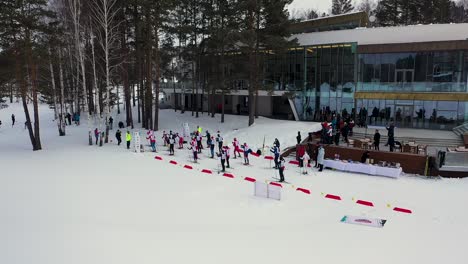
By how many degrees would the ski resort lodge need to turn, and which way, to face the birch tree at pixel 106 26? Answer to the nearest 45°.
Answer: approximately 90° to its right

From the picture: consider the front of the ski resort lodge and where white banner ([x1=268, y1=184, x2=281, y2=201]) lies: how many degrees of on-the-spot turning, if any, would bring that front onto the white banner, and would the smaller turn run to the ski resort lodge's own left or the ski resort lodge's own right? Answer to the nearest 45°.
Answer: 0° — it already faces it

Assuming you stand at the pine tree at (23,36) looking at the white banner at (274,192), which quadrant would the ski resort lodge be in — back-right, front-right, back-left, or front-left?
front-left

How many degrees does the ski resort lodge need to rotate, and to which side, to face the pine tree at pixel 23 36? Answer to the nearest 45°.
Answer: approximately 45° to its right

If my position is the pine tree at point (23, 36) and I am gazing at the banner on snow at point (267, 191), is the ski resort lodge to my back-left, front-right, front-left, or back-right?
front-left

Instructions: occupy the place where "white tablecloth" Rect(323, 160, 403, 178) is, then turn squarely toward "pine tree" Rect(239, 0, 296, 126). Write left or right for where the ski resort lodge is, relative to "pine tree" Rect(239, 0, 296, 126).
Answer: right

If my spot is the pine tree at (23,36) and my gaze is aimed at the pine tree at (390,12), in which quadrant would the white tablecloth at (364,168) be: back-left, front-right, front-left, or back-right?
front-right

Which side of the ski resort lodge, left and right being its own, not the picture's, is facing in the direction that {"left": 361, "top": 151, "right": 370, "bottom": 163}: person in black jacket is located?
front

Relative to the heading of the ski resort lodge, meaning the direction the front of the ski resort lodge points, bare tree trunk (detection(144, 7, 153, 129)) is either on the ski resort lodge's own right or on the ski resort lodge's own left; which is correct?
on the ski resort lodge's own right

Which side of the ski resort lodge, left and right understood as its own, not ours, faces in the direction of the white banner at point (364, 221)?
front

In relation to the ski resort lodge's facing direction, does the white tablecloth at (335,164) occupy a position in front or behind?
in front

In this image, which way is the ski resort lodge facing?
toward the camera

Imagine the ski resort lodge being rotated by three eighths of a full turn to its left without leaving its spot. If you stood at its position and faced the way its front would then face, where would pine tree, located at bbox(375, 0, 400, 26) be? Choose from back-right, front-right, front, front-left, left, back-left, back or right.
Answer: front-left

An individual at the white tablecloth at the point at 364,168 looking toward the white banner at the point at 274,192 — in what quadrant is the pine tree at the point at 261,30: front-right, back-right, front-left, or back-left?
back-right

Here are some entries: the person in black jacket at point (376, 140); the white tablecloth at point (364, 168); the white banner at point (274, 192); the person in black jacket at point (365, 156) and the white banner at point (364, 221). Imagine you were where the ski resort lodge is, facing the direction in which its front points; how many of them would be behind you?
0
